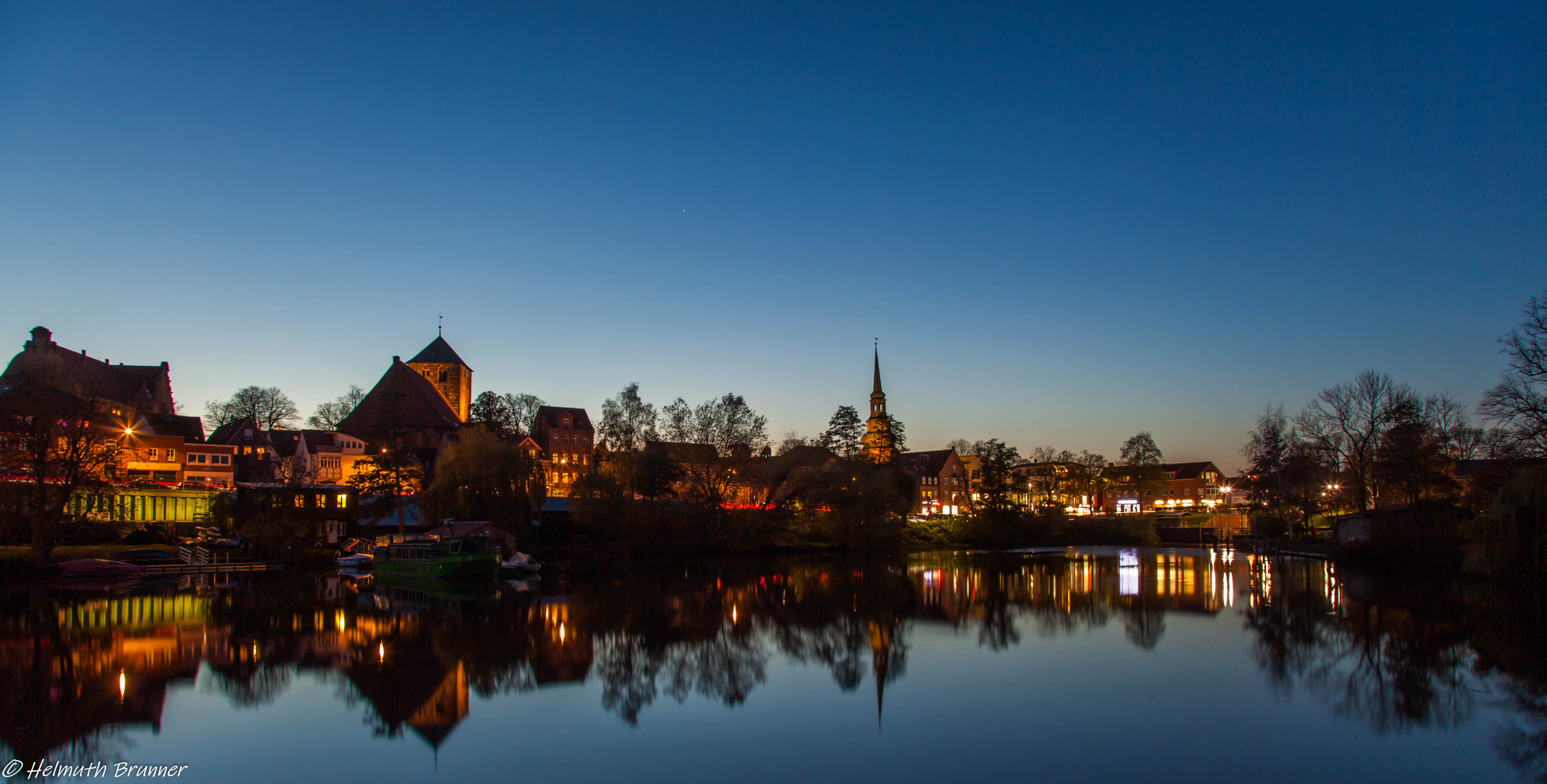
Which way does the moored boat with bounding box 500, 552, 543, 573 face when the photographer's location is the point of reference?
facing to the right of the viewer
